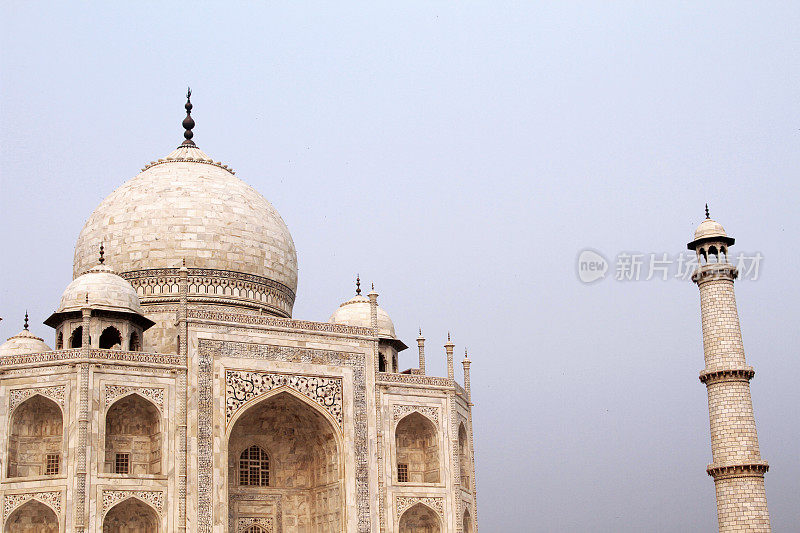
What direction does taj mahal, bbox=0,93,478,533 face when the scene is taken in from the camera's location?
facing the viewer and to the right of the viewer

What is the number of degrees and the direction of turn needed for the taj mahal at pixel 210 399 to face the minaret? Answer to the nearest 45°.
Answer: approximately 45° to its left
